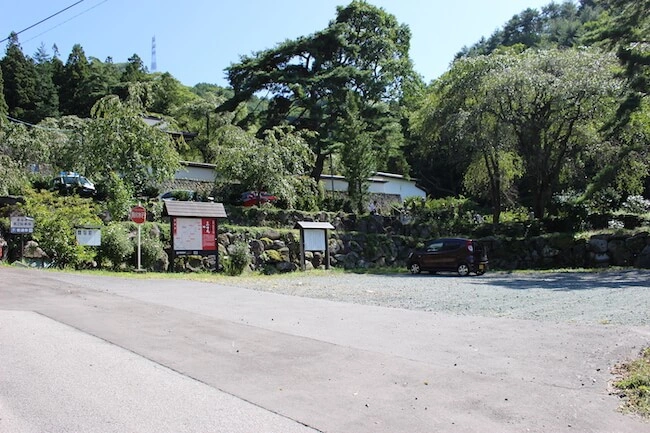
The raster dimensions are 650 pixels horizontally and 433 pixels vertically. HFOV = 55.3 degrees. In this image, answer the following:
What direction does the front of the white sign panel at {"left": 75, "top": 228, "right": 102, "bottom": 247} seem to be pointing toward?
toward the camera

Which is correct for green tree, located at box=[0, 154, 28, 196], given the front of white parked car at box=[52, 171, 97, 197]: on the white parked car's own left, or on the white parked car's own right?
on the white parked car's own right

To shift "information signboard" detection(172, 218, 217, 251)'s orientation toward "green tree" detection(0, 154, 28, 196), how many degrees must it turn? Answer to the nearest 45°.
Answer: approximately 135° to its right

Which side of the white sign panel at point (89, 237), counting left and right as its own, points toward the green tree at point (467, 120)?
left

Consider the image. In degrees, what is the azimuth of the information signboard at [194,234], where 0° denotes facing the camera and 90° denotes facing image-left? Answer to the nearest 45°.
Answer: approximately 0°

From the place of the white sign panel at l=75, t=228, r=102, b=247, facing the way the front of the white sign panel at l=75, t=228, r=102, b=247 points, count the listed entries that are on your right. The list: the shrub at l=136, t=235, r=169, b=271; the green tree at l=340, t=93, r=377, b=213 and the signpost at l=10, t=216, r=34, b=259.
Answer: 1

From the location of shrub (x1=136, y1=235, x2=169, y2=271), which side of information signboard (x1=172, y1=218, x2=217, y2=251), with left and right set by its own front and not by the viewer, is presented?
right

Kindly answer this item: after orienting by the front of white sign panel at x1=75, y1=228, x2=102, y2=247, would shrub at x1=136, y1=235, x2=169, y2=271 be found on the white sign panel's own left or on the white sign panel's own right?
on the white sign panel's own left

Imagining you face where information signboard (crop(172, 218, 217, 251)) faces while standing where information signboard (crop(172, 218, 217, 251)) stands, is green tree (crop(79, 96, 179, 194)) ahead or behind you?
behind

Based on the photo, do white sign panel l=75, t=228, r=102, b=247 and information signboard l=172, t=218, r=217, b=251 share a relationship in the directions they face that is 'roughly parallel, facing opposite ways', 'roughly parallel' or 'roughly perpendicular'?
roughly parallel

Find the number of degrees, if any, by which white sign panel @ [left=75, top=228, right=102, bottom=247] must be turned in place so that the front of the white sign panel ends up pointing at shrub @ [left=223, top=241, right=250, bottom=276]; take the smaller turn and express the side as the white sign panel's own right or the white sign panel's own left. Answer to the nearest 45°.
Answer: approximately 90° to the white sign panel's own left

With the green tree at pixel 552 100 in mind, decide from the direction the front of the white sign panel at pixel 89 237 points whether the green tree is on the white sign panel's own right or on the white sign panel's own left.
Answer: on the white sign panel's own left

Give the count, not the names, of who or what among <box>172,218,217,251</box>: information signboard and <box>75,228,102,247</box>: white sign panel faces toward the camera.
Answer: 2

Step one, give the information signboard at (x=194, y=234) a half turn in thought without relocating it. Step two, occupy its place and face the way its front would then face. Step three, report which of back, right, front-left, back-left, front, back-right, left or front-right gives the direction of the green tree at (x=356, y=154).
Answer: front-right
